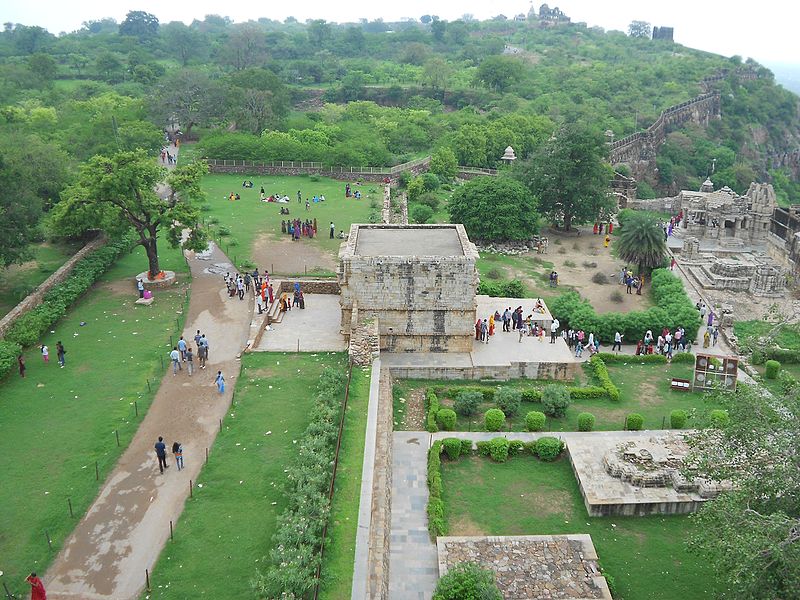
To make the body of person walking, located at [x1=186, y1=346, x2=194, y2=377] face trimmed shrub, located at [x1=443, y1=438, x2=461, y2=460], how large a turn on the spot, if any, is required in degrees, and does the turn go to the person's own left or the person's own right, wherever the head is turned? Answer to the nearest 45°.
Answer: approximately 135° to the person's own right

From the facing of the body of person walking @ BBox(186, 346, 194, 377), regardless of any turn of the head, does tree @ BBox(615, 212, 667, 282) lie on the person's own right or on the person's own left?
on the person's own right

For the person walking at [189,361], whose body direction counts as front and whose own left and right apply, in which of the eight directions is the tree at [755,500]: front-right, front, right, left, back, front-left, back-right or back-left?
back-right

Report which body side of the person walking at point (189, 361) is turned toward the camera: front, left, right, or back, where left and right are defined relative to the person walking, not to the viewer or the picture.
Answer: back

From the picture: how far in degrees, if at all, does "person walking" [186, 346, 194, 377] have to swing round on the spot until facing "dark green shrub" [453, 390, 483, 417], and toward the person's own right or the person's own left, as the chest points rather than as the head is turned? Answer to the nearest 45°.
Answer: approximately 90° to the person's own right

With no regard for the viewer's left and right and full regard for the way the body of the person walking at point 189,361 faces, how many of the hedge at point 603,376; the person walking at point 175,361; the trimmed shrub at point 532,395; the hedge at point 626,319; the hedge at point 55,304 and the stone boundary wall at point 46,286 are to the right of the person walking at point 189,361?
3

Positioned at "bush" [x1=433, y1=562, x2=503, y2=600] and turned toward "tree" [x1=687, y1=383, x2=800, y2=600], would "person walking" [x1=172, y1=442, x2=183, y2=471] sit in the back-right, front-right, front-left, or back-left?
back-left

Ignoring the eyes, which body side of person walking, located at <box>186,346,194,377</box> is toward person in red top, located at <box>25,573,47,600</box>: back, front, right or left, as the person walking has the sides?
back

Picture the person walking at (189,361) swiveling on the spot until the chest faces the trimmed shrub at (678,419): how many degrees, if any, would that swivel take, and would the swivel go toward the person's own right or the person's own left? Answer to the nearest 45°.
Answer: approximately 90° to the person's own right

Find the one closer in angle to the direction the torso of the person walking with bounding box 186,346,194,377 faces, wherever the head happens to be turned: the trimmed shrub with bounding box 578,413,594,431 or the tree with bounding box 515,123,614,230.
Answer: the tree
